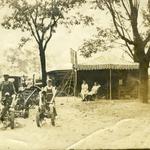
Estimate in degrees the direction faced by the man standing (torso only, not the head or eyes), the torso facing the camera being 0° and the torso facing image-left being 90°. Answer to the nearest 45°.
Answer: approximately 0°

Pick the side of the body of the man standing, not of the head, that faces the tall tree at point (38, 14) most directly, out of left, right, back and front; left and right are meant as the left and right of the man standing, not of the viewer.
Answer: back
